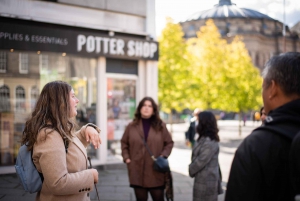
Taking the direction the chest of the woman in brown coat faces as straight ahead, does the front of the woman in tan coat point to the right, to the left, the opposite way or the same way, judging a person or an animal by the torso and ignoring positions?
to the left

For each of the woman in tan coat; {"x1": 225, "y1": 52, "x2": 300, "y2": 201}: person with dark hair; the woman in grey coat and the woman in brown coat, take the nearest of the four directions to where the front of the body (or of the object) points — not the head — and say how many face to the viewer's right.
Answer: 1

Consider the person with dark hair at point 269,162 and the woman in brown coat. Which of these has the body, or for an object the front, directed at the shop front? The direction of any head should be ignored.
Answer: the person with dark hair

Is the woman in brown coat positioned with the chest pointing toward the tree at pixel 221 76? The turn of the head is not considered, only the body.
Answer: no

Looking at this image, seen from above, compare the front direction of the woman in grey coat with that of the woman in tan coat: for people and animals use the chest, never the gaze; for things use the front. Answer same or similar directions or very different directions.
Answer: very different directions

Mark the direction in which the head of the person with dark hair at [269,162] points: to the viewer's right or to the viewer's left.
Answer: to the viewer's left

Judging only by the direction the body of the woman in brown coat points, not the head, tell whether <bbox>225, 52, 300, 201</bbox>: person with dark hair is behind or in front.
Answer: in front

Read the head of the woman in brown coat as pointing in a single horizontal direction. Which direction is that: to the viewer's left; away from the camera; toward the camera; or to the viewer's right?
toward the camera

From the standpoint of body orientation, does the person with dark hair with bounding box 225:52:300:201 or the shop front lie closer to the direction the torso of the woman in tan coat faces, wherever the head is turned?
the person with dark hair

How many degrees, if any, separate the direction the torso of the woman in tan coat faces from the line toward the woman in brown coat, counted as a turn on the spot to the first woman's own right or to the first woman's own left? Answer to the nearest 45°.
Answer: approximately 45° to the first woman's own left

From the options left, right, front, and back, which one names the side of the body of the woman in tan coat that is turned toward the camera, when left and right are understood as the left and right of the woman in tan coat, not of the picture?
right

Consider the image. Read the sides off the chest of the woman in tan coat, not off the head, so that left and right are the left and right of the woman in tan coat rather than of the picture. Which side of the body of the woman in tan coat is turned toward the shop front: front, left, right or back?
left

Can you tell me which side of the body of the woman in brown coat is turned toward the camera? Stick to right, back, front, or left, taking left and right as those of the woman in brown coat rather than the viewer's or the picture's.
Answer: front

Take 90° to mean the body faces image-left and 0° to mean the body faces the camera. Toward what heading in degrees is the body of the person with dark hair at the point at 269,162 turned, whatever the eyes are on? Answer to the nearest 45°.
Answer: approximately 135°
